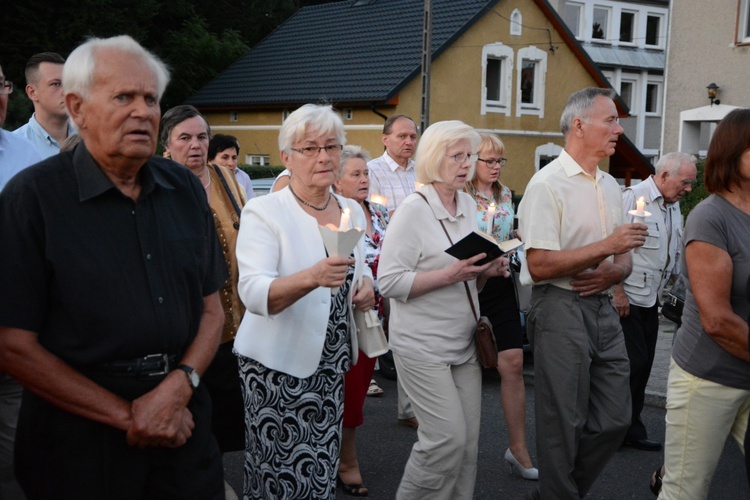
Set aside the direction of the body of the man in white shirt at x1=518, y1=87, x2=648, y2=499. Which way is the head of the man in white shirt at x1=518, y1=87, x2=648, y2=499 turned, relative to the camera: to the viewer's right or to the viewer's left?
to the viewer's right

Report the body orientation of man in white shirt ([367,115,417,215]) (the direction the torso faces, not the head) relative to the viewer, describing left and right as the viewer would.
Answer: facing the viewer and to the right of the viewer

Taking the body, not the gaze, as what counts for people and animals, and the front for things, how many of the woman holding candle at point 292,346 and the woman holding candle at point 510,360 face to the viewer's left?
0

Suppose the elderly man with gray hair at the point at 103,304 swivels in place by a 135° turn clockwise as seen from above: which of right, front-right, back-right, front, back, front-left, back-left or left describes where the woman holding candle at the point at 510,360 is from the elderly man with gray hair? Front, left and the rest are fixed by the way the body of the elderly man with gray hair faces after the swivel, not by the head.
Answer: back-right

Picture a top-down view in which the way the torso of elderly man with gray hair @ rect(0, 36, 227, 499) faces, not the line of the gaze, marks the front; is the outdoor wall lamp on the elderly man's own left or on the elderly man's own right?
on the elderly man's own left

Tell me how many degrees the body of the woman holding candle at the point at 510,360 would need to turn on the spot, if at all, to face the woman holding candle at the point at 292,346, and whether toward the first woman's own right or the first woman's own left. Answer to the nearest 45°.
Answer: approximately 90° to the first woman's own right

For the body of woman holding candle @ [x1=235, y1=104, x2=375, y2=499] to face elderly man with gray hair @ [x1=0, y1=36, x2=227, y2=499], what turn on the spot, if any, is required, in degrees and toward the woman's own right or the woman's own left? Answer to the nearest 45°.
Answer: approximately 90° to the woman's own right

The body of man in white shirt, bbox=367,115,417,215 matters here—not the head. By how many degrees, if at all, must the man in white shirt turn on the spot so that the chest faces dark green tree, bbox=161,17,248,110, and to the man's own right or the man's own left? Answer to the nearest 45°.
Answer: approximately 135° to the man's own left

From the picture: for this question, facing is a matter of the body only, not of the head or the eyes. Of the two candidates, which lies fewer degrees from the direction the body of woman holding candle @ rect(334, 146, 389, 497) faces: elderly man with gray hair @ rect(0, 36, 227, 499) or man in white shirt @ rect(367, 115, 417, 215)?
the elderly man with gray hair
